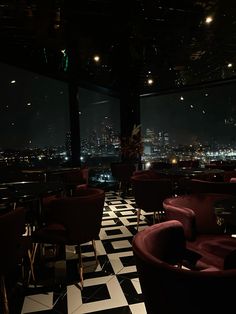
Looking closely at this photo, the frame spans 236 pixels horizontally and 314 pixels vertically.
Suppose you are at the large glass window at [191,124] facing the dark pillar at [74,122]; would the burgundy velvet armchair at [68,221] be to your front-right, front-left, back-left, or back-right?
front-left

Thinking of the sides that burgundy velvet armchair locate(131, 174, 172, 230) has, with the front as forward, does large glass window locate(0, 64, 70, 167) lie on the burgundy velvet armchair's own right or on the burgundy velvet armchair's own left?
on the burgundy velvet armchair's own left

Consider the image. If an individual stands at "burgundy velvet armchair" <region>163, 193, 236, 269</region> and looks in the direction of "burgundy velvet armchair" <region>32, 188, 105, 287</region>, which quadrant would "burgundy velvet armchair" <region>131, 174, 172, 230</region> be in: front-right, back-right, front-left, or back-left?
front-right

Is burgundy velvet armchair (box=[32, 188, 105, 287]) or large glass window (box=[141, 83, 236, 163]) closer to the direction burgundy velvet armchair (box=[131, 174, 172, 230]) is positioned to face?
the large glass window

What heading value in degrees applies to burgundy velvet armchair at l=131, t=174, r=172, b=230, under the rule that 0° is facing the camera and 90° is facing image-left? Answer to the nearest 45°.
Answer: approximately 225°

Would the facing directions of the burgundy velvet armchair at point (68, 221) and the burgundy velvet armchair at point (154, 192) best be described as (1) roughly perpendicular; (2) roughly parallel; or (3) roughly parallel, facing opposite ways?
roughly perpendicular
